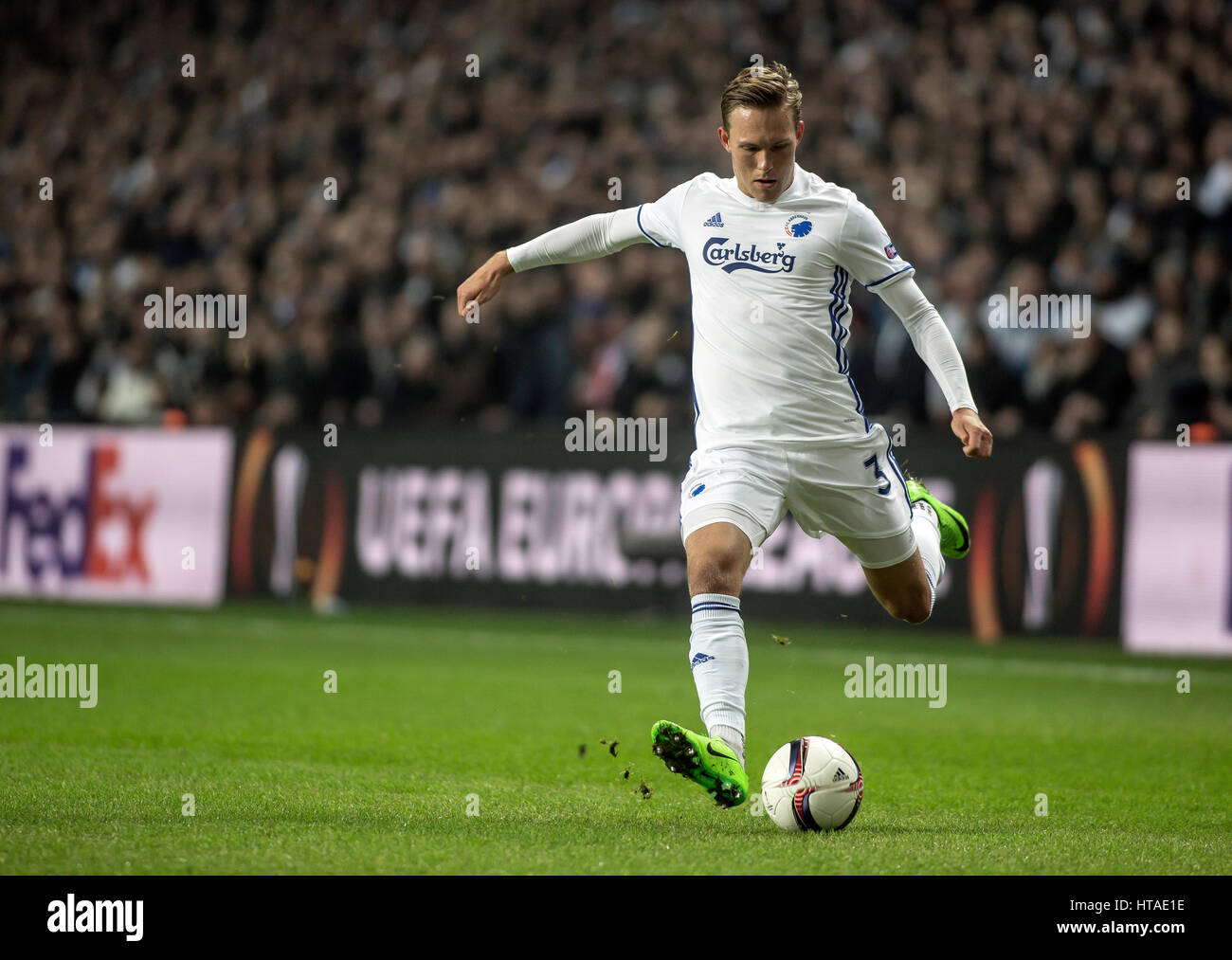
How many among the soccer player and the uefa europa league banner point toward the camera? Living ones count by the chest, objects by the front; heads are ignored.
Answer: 2

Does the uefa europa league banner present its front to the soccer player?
yes

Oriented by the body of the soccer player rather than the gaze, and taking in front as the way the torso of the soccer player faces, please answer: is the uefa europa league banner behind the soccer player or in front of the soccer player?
behind

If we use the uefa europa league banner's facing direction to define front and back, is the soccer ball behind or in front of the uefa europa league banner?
in front

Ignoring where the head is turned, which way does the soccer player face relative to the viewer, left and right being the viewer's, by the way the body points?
facing the viewer

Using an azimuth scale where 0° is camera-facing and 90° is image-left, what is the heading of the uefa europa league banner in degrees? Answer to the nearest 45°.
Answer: approximately 0°
